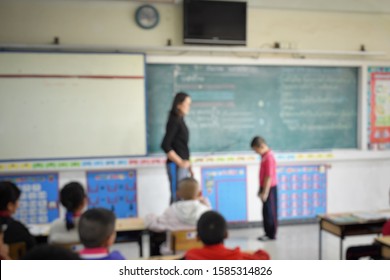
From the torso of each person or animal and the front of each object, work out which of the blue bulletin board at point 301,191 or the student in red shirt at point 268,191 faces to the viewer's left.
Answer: the student in red shirt

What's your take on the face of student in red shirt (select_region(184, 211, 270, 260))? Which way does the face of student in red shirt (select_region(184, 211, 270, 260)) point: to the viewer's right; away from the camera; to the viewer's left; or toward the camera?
away from the camera

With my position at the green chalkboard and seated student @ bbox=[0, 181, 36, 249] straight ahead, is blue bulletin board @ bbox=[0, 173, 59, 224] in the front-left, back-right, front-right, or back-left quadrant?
front-right

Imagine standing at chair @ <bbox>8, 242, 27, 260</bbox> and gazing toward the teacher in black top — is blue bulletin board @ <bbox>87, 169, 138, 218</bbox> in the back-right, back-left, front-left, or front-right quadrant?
front-left

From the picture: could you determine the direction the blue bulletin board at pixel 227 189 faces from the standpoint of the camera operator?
facing the viewer

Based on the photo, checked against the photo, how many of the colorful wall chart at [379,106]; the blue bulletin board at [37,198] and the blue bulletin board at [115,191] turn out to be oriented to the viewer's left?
0

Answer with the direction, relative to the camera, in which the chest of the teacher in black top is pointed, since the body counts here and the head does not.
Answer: to the viewer's right

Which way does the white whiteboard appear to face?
toward the camera

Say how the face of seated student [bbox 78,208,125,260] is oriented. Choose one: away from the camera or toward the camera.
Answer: away from the camera

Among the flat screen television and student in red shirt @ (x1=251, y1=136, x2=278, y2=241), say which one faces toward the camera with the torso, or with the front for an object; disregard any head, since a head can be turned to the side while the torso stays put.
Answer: the flat screen television

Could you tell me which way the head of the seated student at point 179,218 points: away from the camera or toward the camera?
away from the camera

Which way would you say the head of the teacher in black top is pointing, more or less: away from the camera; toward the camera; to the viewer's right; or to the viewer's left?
to the viewer's right

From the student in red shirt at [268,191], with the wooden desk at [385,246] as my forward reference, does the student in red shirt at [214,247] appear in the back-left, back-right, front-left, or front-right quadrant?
front-right

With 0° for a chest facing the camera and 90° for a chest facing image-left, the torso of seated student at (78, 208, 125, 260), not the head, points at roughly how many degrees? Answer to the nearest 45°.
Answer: approximately 225°
